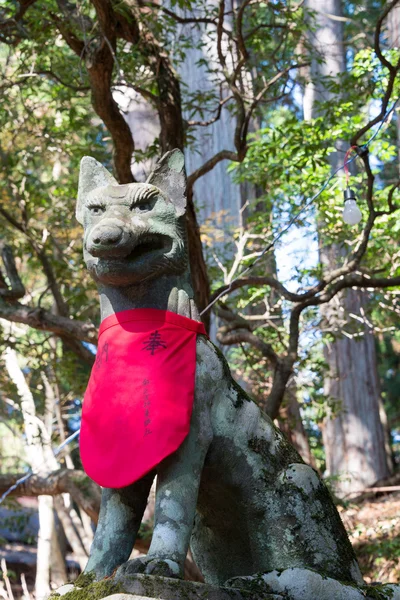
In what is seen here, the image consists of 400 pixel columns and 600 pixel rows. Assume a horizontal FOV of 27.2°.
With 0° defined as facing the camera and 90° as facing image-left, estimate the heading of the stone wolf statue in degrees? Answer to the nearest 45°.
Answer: approximately 45°

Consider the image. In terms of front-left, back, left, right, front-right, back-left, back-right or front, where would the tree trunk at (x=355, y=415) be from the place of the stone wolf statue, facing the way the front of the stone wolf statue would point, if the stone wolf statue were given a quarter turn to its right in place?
front-right
